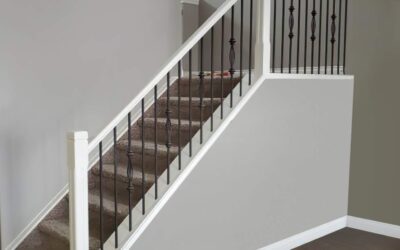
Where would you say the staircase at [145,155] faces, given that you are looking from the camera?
facing the viewer and to the left of the viewer

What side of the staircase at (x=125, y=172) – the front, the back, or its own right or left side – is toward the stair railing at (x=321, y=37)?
back

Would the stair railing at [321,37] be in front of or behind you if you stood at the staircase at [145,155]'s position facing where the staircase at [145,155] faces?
behind
